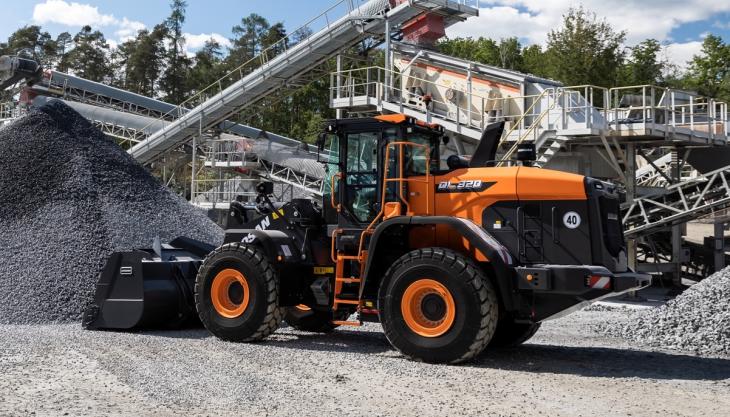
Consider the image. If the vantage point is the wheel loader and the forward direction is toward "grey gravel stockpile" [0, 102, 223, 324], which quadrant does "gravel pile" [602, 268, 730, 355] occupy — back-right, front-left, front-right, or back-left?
back-right

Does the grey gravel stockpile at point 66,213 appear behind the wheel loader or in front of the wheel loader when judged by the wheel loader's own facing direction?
in front

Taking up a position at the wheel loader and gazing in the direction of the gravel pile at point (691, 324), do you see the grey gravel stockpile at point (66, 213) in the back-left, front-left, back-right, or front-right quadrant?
back-left

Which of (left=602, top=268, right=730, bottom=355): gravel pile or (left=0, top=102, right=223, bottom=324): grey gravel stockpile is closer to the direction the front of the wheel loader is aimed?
the grey gravel stockpile

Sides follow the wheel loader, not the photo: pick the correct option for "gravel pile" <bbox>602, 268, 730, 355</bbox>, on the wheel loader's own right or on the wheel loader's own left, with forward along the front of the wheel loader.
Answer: on the wheel loader's own right

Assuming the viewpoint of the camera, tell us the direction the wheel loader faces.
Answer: facing away from the viewer and to the left of the viewer
